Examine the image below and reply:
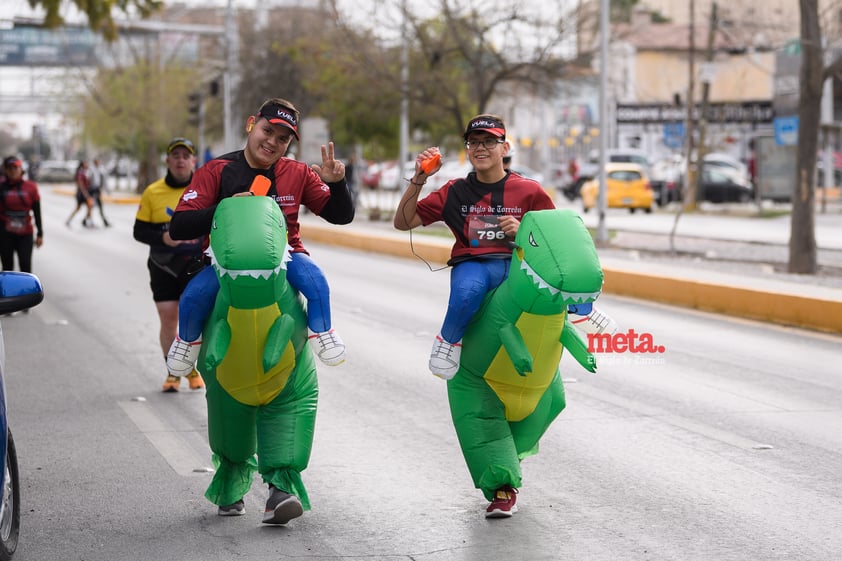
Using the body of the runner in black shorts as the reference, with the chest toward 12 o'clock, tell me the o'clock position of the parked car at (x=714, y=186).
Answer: The parked car is roughly at 7 o'clock from the runner in black shorts.

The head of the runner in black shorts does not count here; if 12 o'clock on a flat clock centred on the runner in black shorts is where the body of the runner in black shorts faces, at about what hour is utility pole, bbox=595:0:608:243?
The utility pole is roughly at 7 o'clock from the runner in black shorts.

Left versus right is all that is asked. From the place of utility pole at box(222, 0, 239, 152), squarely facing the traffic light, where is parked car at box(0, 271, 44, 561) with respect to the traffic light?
left

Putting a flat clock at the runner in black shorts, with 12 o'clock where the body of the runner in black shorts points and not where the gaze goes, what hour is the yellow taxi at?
The yellow taxi is roughly at 7 o'clock from the runner in black shorts.

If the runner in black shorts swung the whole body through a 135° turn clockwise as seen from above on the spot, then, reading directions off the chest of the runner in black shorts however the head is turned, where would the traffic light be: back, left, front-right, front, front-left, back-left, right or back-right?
front-right

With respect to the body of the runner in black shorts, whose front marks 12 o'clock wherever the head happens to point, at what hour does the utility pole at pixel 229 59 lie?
The utility pole is roughly at 6 o'clock from the runner in black shorts.

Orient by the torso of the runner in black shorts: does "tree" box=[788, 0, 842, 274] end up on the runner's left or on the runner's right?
on the runner's left

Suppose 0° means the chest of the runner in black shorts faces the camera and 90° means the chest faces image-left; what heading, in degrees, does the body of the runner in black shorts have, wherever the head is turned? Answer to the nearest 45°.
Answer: approximately 0°

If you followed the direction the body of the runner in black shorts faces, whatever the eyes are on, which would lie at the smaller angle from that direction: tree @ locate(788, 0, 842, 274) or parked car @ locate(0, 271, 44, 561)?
the parked car

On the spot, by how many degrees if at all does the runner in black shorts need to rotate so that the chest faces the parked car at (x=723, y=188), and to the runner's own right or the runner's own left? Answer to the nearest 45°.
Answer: approximately 135° to the runner's own left
